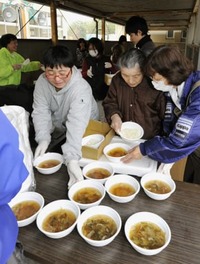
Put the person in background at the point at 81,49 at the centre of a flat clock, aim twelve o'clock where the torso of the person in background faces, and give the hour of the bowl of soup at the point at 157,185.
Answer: The bowl of soup is roughly at 12 o'clock from the person in background.

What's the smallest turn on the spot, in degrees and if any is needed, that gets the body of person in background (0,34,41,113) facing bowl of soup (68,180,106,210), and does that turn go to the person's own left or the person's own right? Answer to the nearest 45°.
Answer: approximately 90° to the person's own right

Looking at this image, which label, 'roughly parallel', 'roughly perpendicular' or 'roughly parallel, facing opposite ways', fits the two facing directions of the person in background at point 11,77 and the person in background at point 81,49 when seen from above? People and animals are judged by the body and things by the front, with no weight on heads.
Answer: roughly perpendicular

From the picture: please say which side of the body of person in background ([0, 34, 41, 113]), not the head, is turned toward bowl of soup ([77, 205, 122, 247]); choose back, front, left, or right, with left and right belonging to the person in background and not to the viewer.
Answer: right

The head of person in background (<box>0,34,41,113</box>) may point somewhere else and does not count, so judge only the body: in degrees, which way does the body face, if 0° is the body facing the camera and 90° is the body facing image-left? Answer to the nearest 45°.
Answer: approximately 270°

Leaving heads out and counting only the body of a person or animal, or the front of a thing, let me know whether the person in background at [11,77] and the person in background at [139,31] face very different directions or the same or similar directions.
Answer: very different directions

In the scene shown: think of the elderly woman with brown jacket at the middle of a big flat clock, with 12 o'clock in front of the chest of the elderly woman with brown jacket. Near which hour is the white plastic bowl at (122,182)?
The white plastic bowl is roughly at 12 o'clock from the elderly woman with brown jacket.
